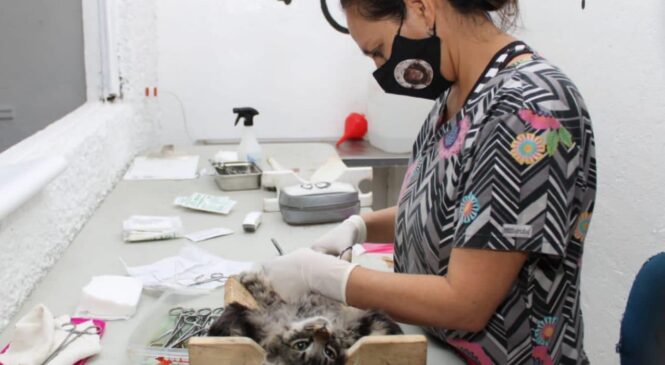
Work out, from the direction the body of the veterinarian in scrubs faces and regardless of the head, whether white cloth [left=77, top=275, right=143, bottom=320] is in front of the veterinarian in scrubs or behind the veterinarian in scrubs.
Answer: in front

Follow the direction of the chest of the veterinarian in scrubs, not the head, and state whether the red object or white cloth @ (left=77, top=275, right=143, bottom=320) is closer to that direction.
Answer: the white cloth

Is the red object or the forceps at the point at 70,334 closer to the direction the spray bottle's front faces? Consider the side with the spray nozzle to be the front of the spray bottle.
the forceps

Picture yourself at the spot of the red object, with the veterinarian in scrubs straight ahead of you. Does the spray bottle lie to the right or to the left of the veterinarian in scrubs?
right

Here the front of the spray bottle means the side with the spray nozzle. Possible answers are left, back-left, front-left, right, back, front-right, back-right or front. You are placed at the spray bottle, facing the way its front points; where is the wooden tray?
left

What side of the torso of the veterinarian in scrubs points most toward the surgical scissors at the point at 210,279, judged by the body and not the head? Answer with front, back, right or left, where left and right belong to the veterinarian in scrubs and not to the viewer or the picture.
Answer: front

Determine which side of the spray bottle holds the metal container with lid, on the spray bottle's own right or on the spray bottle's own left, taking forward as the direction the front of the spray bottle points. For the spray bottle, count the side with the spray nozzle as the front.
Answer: on the spray bottle's own left

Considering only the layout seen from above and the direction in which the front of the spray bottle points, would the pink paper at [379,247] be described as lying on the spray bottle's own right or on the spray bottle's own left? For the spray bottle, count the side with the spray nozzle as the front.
on the spray bottle's own left

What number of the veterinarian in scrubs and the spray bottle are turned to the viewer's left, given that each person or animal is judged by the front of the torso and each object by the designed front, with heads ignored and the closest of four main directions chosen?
2

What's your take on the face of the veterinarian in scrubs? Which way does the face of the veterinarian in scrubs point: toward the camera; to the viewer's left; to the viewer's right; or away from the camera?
to the viewer's left

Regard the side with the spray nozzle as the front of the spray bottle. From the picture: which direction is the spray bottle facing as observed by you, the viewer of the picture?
facing to the left of the viewer

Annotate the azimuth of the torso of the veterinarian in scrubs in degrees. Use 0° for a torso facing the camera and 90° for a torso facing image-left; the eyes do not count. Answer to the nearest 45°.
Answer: approximately 90°

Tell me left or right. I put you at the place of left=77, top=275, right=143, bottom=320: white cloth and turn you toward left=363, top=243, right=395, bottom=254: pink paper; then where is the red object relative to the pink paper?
left
